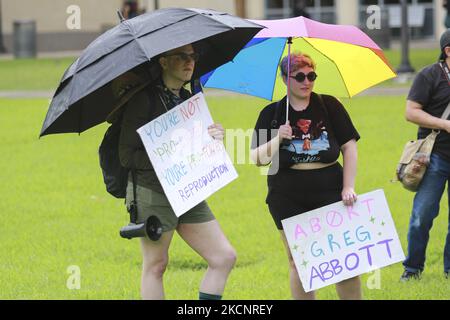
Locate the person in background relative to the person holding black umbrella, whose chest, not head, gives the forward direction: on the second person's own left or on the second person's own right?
on the second person's own left

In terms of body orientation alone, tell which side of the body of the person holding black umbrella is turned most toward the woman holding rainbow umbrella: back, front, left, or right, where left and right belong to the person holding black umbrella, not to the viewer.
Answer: front

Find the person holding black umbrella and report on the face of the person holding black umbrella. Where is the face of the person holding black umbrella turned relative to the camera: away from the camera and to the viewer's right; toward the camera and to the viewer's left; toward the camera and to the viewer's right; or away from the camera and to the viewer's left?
toward the camera and to the viewer's right

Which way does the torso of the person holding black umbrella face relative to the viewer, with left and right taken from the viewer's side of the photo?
facing the viewer and to the right of the viewer

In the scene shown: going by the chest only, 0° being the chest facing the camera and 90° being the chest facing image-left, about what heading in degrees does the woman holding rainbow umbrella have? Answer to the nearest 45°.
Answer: approximately 0°

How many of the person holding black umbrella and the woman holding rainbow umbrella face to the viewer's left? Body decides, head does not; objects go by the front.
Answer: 0

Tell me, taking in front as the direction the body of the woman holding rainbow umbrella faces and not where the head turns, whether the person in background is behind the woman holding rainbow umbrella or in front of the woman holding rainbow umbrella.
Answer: behind

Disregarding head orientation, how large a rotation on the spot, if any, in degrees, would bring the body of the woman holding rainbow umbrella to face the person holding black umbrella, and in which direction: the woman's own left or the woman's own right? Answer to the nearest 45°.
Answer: approximately 45° to the woman's own right

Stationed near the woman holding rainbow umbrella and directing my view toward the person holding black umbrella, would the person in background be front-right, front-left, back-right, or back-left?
back-right

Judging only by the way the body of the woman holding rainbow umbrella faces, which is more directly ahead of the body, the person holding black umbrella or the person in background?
the person holding black umbrella
